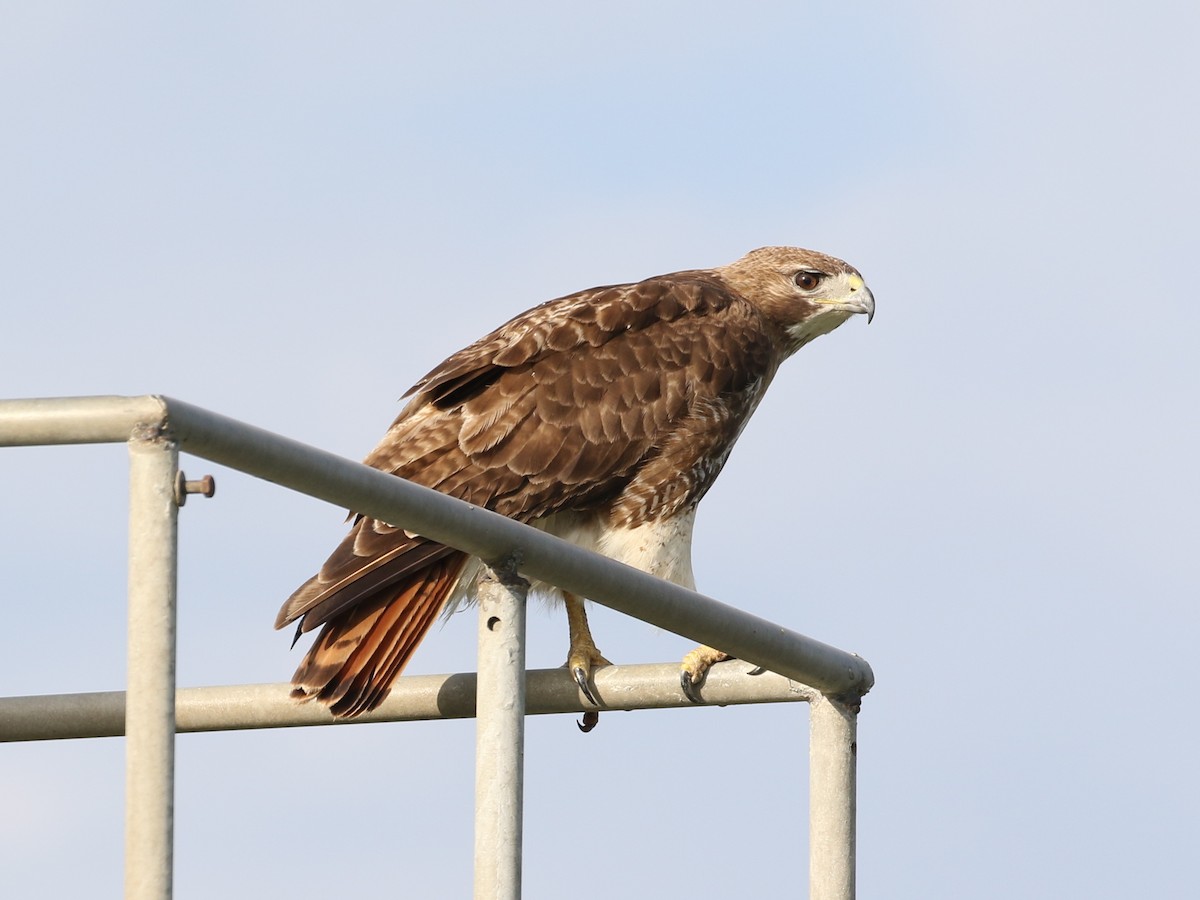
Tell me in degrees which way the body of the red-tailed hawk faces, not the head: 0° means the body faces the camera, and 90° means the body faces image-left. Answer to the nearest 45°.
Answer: approximately 270°
